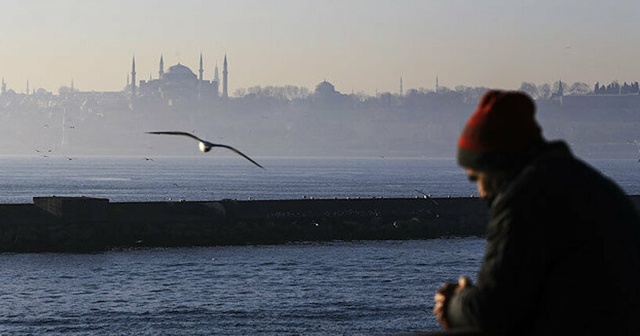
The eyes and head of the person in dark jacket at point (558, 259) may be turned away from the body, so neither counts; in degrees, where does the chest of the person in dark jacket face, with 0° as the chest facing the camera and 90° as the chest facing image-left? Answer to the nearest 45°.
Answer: approximately 90°
